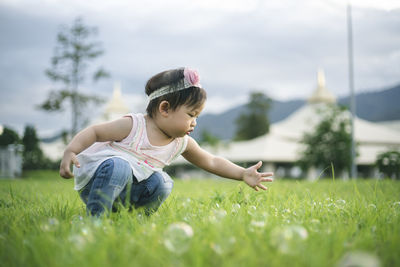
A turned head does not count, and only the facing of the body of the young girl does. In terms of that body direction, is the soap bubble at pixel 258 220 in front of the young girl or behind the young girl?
in front

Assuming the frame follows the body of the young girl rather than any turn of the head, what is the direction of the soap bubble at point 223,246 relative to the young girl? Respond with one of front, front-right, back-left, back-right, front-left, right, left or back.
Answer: front-right

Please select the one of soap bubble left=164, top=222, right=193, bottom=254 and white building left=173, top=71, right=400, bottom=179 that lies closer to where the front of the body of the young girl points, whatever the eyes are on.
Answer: the soap bubble

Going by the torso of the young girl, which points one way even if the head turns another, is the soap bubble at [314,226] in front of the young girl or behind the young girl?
in front

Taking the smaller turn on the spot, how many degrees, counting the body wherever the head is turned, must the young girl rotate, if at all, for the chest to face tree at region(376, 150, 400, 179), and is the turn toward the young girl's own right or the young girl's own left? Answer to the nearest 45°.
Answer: approximately 90° to the young girl's own left

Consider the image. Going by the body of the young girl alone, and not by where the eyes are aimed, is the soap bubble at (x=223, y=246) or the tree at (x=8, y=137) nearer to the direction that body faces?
the soap bubble

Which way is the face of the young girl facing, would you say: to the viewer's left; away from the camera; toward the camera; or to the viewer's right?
to the viewer's right

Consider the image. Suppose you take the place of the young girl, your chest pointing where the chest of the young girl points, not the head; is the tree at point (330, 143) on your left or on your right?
on your left

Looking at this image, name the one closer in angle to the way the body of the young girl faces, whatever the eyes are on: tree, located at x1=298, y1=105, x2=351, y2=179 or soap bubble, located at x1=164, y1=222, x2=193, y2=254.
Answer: the soap bubble

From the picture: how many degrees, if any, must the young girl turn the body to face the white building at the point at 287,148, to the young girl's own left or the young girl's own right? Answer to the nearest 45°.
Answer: approximately 135° to the young girl's own left
